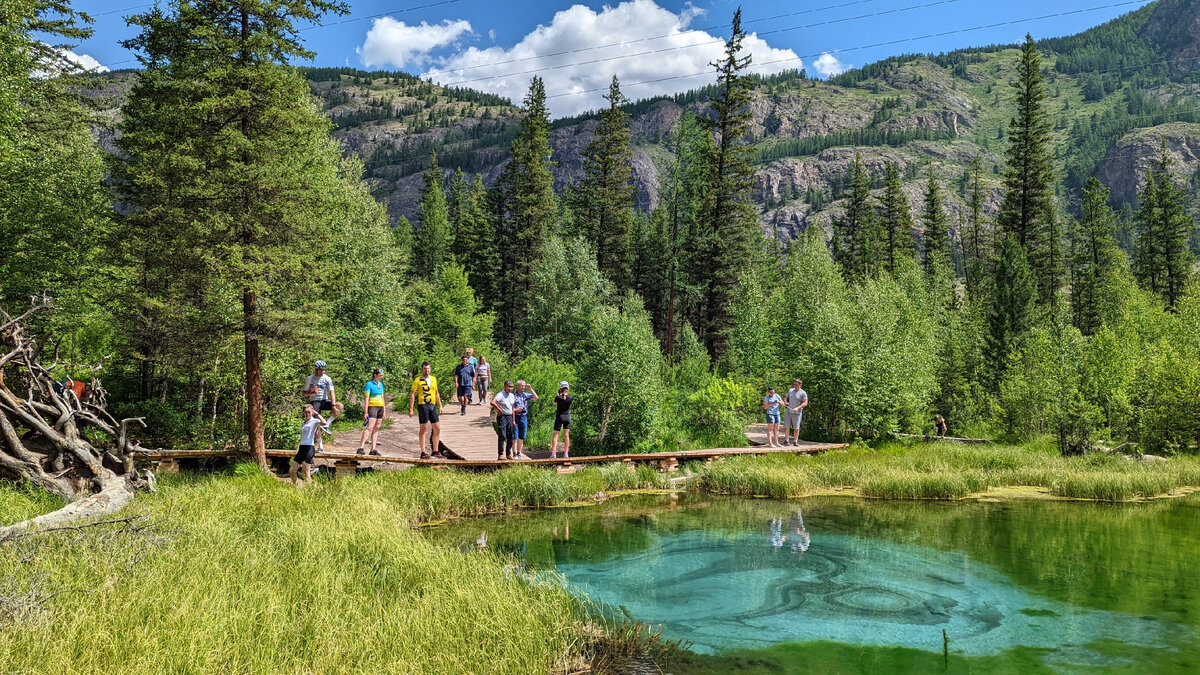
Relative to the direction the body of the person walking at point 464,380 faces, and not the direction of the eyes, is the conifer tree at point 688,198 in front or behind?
behind

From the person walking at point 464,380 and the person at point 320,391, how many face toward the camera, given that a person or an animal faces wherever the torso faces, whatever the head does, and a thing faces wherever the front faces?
2

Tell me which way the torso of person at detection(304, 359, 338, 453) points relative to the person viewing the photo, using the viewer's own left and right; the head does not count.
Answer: facing the viewer

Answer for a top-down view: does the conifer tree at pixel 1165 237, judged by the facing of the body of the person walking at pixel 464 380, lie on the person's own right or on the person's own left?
on the person's own left

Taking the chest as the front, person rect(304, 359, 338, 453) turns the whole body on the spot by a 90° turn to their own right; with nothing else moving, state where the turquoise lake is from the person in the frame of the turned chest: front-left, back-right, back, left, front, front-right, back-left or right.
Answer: back-left

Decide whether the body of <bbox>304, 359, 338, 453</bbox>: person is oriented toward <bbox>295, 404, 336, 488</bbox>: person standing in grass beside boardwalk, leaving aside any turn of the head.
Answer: yes

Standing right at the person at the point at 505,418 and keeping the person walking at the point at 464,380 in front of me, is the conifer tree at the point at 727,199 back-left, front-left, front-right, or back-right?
front-right

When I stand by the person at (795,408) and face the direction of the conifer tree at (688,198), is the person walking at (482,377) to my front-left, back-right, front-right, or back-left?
front-left

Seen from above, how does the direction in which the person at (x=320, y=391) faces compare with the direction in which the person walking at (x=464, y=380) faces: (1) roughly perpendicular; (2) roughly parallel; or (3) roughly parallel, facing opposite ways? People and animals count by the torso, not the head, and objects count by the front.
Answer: roughly parallel

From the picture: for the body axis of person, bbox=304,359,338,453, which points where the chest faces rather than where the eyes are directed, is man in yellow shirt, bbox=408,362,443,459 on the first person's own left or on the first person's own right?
on the first person's own left

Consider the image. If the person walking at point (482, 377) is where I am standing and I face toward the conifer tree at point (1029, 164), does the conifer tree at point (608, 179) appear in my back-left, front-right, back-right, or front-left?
front-left
